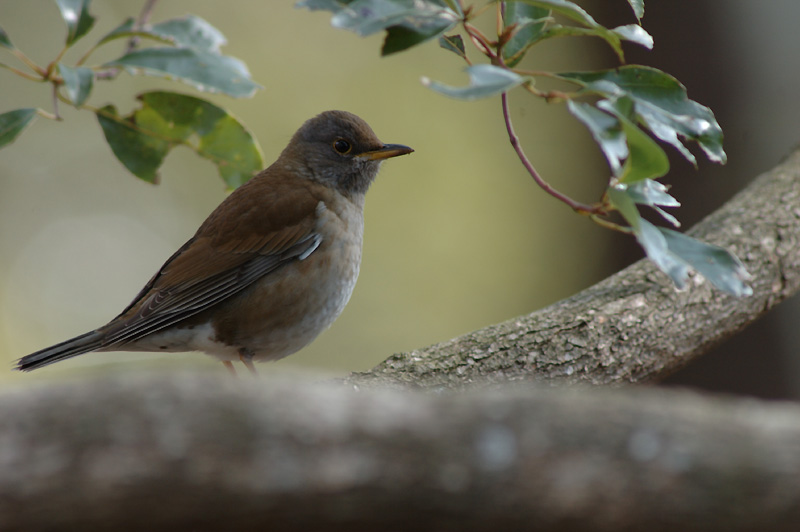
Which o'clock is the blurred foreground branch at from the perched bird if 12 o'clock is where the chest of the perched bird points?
The blurred foreground branch is roughly at 3 o'clock from the perched bird.

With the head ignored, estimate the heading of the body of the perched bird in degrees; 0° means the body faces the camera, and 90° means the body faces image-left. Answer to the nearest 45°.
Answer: approximately 270°
